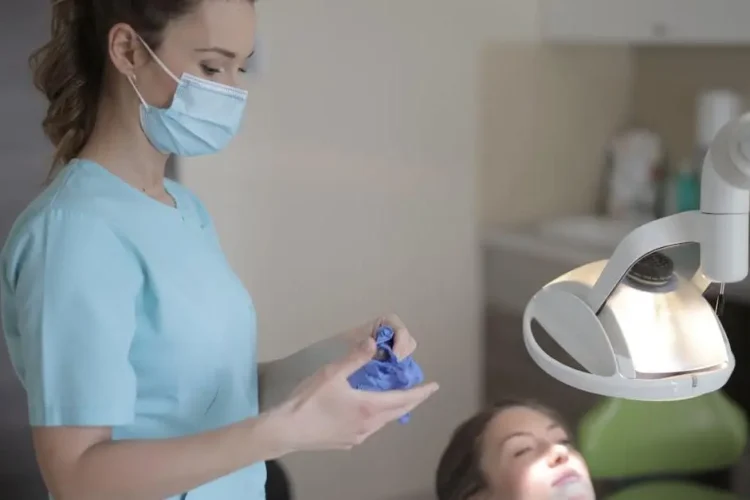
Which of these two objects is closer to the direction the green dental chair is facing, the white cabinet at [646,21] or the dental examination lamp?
the dental examination lamp

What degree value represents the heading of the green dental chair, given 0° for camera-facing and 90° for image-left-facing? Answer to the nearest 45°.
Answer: approximately 0°

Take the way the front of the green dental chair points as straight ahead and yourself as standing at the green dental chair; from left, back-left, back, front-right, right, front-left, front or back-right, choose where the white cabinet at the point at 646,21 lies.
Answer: back
